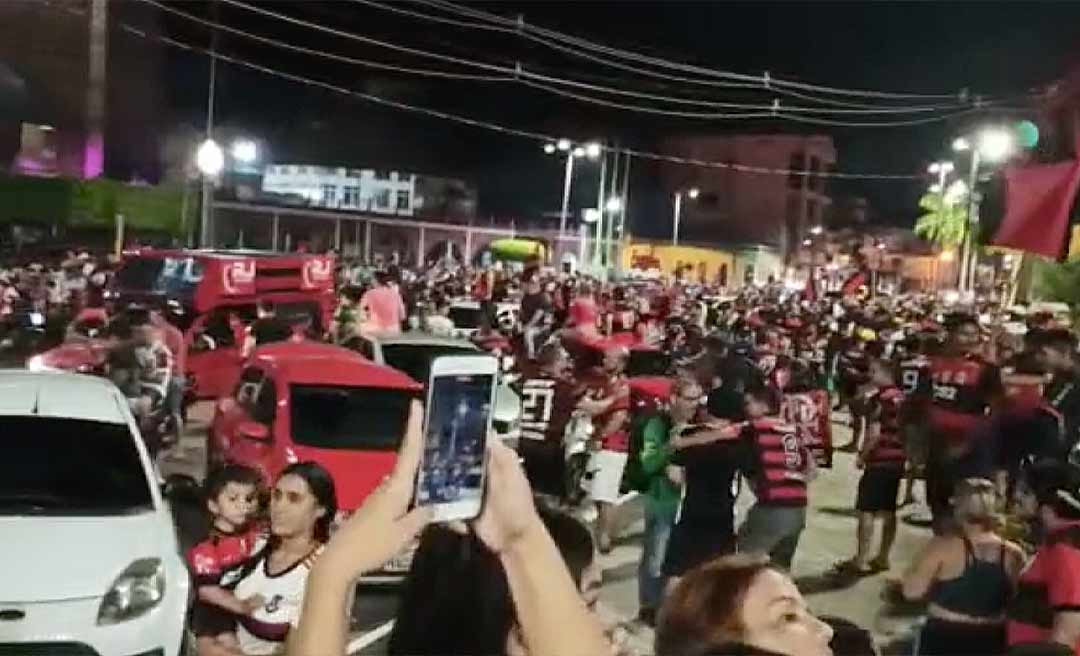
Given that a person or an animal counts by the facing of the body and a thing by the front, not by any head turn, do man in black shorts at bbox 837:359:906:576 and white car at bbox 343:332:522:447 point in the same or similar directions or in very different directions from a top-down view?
very different directions

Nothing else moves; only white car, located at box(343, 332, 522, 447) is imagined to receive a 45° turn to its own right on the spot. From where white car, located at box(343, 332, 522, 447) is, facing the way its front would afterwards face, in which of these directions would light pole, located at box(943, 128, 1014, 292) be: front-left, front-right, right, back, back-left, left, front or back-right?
back-left

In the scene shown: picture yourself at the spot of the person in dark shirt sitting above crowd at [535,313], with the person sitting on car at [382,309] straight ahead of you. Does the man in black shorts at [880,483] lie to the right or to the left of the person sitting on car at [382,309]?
left

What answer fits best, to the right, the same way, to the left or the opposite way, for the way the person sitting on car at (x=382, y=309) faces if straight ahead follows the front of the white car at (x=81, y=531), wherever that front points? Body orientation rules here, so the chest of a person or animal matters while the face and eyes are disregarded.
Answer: the opposite way

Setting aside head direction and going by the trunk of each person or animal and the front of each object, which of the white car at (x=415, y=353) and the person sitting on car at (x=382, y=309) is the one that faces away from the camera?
the person sitting on car

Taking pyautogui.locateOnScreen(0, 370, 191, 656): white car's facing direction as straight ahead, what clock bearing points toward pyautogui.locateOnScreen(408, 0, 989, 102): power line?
The power line is roughly at 7 o'clock from the white car.

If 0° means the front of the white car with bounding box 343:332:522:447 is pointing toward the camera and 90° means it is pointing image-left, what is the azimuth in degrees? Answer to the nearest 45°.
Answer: approximately 315°

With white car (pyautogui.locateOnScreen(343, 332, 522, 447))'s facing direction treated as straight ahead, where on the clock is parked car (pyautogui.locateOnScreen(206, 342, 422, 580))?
The parked car is roughly at 2 o'clock from the white car.

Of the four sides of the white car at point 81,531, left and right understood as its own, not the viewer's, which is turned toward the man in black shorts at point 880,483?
left
